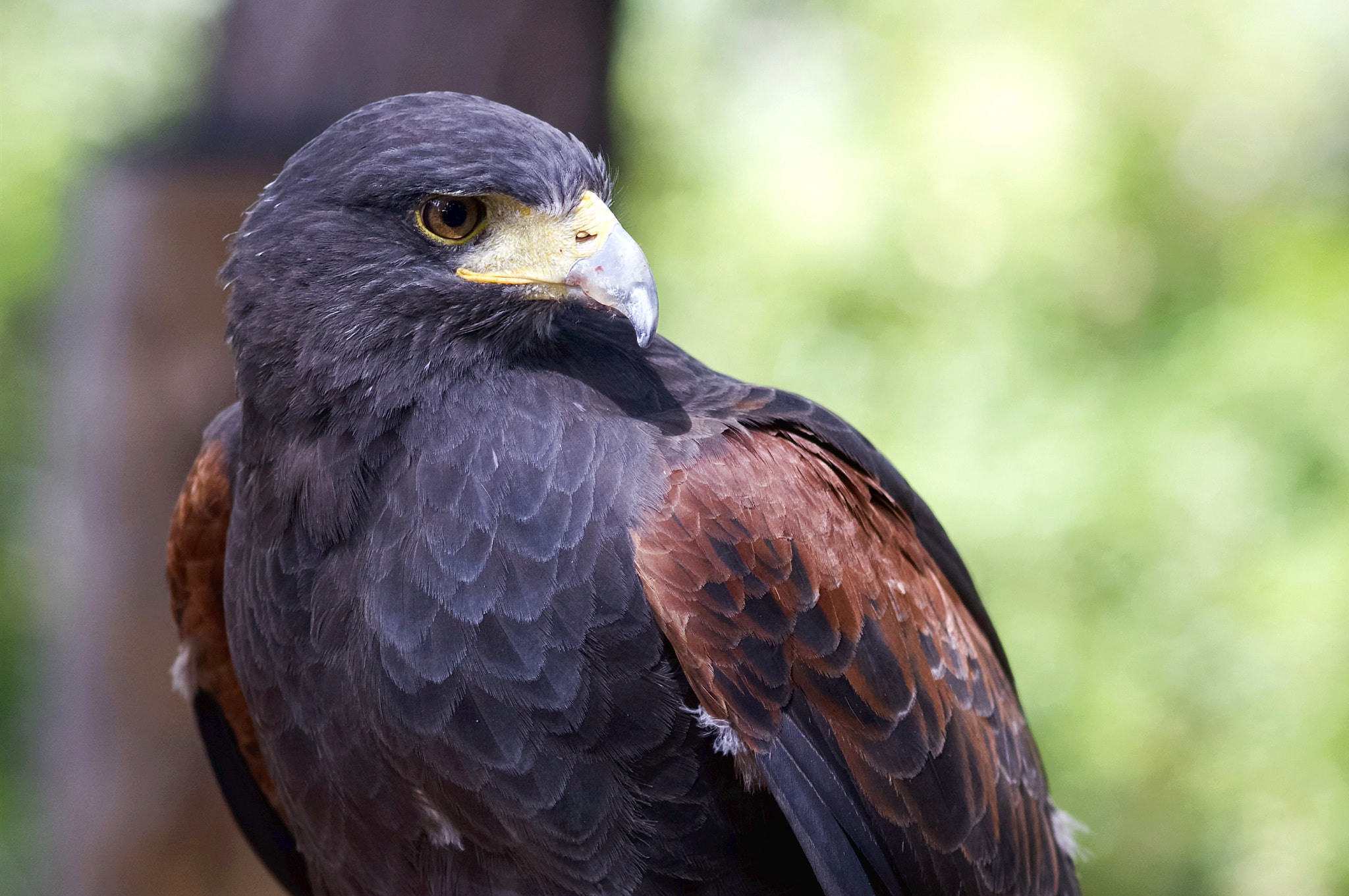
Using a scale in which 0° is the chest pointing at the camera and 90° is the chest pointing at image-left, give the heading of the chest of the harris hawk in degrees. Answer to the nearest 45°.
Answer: approximately 45°

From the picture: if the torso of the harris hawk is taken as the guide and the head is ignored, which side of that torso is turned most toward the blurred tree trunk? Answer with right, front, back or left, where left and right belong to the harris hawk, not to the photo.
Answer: right
